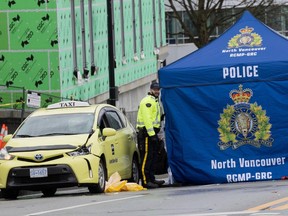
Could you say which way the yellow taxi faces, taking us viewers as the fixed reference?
facing the viewer and to the left of the viewer
